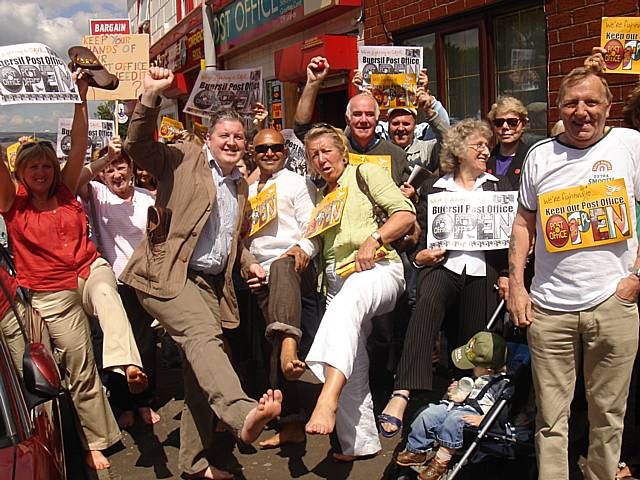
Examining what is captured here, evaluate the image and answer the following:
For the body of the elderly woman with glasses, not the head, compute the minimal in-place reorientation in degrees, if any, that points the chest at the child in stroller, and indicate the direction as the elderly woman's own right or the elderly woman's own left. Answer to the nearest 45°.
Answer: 0° — they already face them

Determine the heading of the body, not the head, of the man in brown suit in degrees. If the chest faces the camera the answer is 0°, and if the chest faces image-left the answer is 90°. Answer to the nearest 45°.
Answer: approximately 315°

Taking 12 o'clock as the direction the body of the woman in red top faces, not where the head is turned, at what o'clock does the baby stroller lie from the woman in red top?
The baby stroller is roughly at 10 o'clock from the woman in red top.

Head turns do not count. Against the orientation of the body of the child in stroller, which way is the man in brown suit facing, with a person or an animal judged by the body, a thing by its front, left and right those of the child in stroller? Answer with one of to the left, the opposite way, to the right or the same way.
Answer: to the left

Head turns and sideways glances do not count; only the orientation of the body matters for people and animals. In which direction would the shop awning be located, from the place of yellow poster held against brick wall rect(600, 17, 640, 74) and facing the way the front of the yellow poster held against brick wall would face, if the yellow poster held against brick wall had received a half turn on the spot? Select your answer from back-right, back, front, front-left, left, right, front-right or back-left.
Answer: front-left

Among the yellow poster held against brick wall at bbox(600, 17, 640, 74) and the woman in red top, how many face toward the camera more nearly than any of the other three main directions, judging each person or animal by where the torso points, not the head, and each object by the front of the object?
2

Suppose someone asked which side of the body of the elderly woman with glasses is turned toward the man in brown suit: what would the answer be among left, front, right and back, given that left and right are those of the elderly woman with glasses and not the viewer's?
right

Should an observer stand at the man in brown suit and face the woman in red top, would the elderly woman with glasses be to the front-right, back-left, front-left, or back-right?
back-right

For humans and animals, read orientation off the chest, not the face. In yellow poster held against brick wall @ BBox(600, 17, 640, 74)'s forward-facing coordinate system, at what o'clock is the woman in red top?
The woman in red top is roughly at 2 o'clock from the yellow poster held against brick wall.

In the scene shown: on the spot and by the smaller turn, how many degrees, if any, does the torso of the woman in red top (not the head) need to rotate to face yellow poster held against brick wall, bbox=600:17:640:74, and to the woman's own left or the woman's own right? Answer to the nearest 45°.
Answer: approximately 90° to the woman's own left
